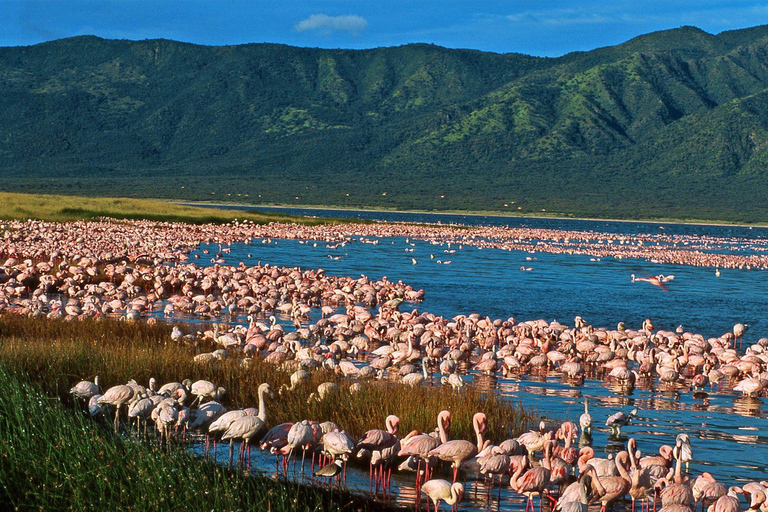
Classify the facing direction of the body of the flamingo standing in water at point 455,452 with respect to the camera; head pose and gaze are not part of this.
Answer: to the viewer's right

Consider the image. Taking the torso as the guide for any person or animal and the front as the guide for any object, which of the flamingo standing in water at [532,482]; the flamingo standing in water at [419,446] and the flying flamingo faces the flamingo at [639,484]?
the flamingo standing in water at [419,446]

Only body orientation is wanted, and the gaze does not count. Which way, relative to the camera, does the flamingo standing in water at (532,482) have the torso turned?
to the viewer's left

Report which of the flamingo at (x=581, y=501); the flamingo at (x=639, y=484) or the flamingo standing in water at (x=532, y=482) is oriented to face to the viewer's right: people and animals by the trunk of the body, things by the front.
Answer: the flamingo at (x=581, y=501)

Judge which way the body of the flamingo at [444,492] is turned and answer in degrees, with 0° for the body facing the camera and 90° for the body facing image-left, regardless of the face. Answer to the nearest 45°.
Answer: approximately 270°

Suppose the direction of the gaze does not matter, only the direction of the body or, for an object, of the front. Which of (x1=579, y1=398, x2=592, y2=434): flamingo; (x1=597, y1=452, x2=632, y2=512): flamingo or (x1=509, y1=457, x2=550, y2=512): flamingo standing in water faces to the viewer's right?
(x1=597, y1=452, x2=632, y2=512): flamingo

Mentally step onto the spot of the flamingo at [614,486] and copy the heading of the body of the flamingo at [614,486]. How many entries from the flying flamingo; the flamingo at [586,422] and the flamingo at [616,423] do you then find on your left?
3
